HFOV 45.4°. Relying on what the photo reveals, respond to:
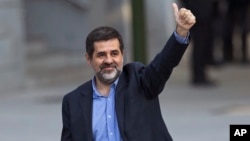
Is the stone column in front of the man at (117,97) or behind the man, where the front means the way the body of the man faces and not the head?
behind

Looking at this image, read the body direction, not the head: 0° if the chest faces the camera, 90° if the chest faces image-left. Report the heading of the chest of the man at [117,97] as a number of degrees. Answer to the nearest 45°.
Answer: approximately 0°
